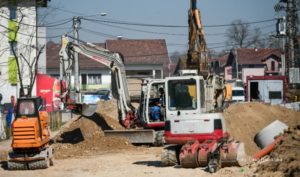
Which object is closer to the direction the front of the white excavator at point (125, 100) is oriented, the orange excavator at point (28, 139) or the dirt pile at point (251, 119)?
the orange excavator

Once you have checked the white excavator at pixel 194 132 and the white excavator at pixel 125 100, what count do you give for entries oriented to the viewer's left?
1

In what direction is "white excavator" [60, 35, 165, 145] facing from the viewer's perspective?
to the viewer's left

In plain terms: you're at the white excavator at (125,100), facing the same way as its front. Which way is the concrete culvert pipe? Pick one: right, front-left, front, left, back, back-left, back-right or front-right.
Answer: back-left

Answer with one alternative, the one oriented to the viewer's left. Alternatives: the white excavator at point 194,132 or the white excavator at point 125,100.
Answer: the white excavator at point 125,100

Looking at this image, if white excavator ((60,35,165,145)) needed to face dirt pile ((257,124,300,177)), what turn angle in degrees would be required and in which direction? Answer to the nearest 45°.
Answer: approximately 135° to its left

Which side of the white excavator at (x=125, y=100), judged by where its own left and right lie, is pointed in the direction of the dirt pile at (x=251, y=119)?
back
